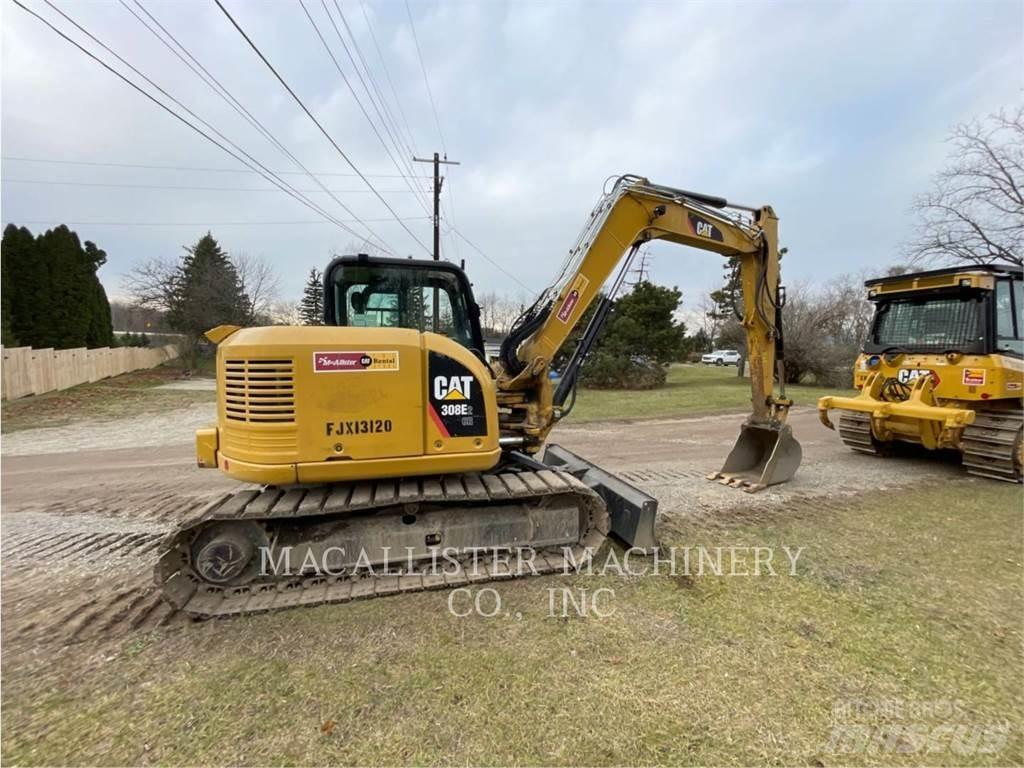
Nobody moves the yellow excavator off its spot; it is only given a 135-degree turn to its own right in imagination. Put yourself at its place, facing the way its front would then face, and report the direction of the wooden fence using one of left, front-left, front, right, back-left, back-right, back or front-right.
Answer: right

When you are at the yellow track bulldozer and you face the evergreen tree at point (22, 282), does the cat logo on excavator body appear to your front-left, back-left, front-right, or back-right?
front-left

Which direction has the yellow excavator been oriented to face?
to the viewer's right

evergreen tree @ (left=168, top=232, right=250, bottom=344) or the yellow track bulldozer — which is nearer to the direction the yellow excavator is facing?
the yellow track bulldozer

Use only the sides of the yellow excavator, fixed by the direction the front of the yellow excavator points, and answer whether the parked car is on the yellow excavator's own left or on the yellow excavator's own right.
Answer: on the yellow excavator's own left
